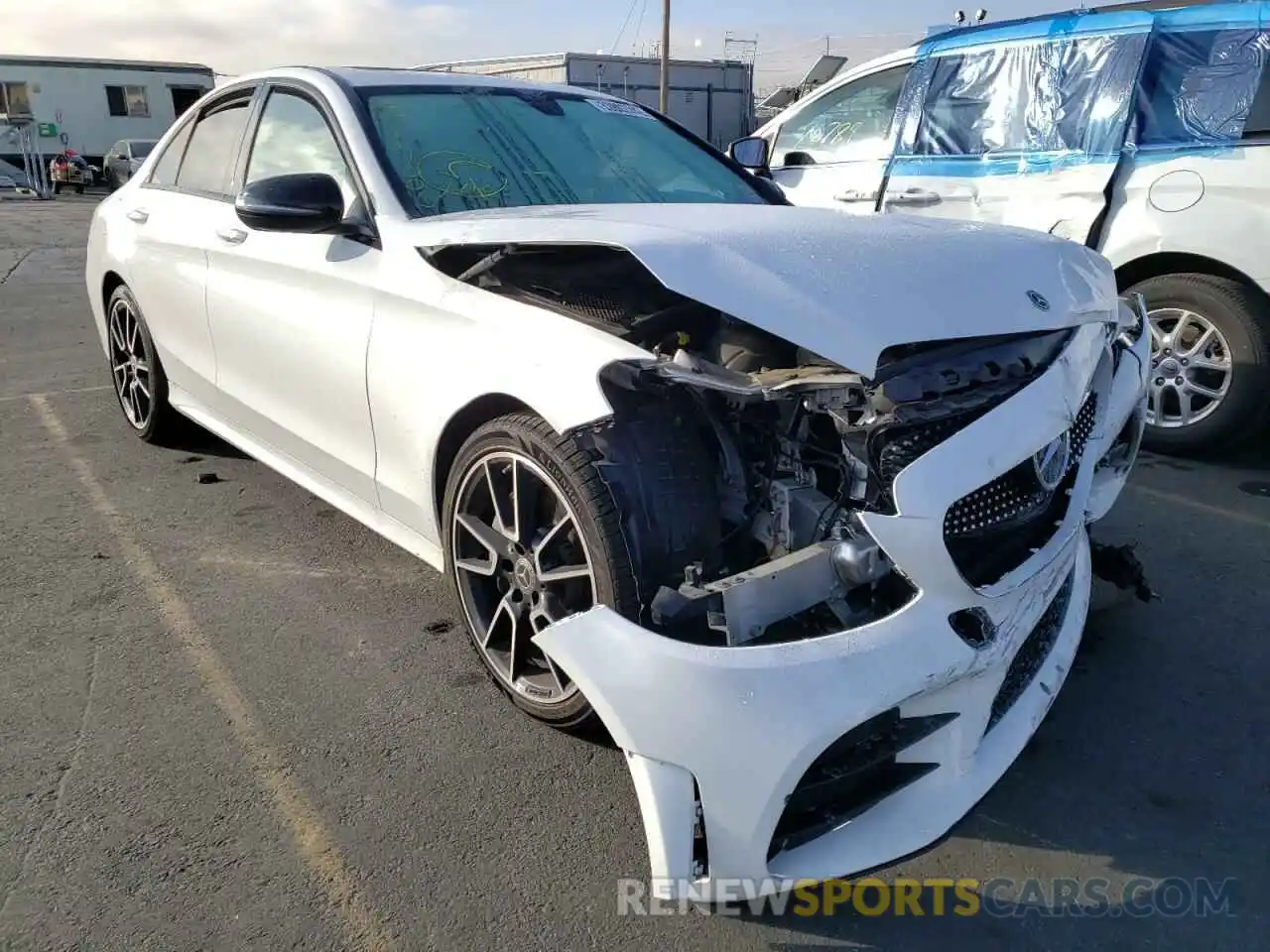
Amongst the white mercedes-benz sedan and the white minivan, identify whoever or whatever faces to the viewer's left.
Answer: the white minivan

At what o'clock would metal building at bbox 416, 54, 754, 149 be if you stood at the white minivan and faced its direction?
The metal building is roughly at 2 o'clock from the white minivan.

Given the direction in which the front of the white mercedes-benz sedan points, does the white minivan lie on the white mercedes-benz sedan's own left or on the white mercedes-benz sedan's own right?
on the white mercedes-benz sedan's own left

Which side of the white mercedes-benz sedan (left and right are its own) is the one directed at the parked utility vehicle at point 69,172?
back

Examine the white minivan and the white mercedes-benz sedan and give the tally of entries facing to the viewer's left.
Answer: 1

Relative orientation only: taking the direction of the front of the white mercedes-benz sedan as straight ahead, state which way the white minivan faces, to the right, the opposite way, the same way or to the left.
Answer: the opposite way

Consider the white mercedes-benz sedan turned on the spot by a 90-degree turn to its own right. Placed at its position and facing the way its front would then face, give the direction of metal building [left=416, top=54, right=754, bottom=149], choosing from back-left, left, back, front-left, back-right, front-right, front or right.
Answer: back-right

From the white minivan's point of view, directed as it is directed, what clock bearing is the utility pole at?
The utility pole is roughly at 2 o'clock from the white minivan.

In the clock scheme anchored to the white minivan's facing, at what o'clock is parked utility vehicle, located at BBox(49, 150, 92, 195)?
The parked utility vehicle is roughly at 1 o'clock from the white minivan.

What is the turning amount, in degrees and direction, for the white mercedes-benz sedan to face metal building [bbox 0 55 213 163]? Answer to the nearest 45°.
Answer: approximately 180°

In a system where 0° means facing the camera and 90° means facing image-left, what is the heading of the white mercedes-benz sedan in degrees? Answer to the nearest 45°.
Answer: approximately 315°

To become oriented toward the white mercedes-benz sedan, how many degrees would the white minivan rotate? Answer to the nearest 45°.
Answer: approximately 90° to its left

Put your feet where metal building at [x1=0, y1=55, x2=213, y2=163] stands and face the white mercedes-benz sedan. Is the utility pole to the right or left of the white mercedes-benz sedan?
left

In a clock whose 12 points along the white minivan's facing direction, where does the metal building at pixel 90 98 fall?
The metal building is roughly at 1 o'clock from the white minivan.

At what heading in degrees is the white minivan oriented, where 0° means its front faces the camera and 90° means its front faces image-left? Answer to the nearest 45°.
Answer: approximately 90°
